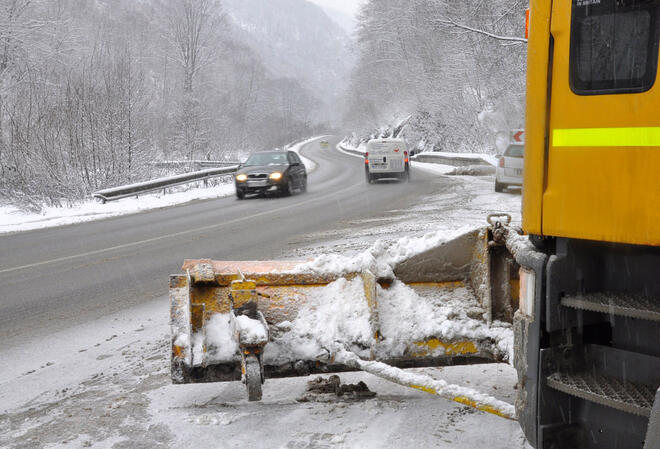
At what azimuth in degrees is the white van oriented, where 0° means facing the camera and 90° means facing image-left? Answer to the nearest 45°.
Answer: approximately 180°

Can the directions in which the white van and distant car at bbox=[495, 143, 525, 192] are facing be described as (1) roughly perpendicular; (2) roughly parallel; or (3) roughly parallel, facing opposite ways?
roughly parallel

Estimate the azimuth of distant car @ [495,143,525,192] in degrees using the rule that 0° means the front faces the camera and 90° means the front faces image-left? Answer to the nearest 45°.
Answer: approximately 180°

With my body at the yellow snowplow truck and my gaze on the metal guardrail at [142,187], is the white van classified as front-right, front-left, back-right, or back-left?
front-right

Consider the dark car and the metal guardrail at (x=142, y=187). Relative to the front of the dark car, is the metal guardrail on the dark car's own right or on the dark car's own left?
on the dark car's own right

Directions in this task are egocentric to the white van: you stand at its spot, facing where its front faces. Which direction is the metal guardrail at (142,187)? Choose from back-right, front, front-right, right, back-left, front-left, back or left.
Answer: back-left

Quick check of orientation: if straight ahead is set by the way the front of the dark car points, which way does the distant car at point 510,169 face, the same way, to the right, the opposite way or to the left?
the opposite way

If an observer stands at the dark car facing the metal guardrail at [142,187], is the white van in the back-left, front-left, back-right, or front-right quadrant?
back-right

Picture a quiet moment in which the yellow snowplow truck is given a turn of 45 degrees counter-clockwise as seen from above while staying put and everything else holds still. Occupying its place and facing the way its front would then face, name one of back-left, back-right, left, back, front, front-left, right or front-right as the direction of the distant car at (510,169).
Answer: right

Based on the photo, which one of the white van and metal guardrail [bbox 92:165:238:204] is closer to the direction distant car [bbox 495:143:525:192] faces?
the white van

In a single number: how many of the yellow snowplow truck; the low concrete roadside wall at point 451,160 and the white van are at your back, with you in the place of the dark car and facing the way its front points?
2

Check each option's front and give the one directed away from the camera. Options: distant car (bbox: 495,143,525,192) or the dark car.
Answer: the distant car

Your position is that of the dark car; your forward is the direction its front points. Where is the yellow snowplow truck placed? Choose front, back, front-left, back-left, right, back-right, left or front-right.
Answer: front-left

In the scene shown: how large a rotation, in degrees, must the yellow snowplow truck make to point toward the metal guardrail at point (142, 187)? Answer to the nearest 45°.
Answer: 0° — it already faces it

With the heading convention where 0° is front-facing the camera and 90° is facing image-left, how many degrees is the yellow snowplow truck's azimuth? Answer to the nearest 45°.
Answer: approximately 135°

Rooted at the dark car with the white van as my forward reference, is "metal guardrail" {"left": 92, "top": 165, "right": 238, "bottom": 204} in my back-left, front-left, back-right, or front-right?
back-left

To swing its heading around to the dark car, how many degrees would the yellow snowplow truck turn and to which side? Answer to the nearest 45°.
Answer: approximately 45° to its right

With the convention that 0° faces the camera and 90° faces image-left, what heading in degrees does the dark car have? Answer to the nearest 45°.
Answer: approximately 45°

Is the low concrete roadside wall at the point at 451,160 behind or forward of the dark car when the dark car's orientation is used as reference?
behind

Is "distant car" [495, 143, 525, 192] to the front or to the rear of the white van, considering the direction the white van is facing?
to the rear

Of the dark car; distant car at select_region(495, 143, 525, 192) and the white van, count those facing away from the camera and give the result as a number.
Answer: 2
